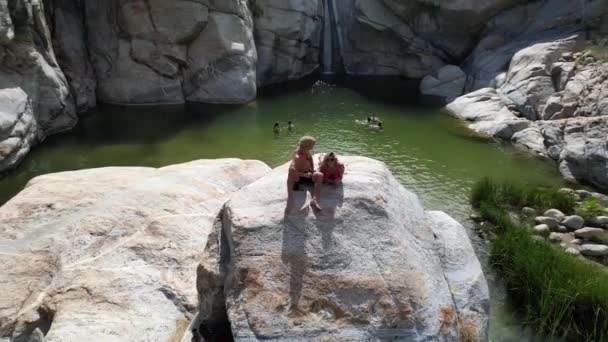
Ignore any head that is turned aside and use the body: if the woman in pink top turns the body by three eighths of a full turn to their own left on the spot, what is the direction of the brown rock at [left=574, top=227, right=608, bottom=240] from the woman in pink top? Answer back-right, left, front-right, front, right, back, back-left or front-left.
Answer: front

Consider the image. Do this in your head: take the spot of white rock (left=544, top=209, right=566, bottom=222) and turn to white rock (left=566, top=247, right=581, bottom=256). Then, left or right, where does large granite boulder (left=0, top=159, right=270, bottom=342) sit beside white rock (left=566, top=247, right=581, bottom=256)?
right

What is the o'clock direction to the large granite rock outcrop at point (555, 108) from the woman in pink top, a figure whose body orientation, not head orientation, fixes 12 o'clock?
The large granite rock outcrop is roughly at 7 o'clock from the woman in pink top.

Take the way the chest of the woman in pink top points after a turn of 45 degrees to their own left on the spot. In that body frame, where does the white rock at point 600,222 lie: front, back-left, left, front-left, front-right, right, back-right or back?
left

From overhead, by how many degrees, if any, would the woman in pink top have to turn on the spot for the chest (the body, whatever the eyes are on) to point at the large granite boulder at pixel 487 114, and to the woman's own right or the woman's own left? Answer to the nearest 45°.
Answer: approximately 135° to the woman's own left

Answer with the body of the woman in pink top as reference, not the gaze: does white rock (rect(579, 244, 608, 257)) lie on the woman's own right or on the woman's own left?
on the woman's own left

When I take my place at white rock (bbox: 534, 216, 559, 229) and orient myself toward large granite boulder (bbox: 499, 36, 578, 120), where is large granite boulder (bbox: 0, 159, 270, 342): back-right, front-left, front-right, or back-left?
back-left

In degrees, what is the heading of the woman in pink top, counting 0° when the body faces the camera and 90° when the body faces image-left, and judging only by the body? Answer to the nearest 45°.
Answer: approximately 0°

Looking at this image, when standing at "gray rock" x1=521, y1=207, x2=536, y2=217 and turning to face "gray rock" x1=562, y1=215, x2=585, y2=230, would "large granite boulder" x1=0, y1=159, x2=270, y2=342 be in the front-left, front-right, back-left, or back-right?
back-right

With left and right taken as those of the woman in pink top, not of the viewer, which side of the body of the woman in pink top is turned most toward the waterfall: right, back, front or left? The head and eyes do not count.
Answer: back

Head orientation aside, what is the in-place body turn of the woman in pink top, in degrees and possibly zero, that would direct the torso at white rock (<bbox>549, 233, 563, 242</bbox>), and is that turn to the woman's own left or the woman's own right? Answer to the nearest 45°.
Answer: approximately 135° to the woman's own left
